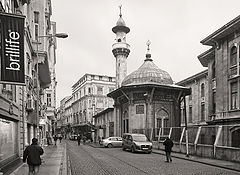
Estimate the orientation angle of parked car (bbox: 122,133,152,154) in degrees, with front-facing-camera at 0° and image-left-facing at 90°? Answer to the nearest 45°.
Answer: approximately 315°

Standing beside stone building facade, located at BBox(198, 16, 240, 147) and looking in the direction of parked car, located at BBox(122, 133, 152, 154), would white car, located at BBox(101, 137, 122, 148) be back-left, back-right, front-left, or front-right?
front-right

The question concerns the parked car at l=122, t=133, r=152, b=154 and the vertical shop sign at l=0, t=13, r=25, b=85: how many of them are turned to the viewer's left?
0

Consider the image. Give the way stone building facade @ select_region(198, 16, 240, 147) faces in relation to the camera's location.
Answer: facing the viewer and to the left of the viewer

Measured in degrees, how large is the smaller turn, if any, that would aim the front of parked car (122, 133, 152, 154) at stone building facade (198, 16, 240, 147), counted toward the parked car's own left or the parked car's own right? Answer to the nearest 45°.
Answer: approximately 45° to the parked car's own left

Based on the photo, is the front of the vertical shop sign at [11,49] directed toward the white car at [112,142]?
no

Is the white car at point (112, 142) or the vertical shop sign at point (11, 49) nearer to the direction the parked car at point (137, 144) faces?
the vertical shop sign

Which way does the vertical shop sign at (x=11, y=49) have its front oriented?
toward the camera

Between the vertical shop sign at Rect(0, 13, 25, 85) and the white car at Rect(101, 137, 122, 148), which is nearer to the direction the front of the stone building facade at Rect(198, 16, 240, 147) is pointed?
the vertical shop sign

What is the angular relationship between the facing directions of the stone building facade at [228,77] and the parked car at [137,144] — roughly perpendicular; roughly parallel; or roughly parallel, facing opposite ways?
roughly perpendicular

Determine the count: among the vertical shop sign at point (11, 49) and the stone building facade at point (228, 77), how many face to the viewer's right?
0
